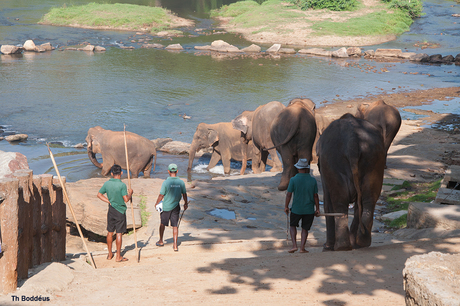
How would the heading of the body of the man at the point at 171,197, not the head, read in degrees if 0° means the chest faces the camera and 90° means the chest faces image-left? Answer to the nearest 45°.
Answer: approximately 180°

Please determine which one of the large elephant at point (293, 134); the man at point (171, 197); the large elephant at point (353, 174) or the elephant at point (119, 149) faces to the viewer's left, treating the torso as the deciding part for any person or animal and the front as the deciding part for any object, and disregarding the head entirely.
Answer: the elephant

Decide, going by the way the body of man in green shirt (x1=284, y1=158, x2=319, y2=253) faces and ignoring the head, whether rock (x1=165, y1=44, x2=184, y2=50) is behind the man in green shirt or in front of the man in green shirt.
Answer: in front

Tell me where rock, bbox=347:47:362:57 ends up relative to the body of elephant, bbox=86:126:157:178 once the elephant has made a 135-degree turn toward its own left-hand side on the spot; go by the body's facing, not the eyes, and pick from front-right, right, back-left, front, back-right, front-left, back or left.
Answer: left

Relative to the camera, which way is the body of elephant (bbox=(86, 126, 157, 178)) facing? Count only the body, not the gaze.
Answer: to the viewer's left

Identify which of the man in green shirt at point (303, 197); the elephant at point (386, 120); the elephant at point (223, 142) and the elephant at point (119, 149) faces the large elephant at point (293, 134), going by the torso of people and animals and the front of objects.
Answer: the man in green shirt

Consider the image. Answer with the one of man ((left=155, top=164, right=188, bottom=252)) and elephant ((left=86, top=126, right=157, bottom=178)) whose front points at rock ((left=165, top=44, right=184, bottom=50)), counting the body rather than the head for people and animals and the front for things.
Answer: the man

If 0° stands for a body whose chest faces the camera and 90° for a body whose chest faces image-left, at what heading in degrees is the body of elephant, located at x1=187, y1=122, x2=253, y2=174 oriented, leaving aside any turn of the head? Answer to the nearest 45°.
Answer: approximately 90°

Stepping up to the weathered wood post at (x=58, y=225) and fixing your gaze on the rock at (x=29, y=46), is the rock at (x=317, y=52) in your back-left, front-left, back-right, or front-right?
front-right

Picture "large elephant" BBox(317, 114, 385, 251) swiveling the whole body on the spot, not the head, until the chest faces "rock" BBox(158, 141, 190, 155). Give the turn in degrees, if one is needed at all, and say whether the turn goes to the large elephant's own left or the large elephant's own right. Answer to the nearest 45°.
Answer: approximately 45° to the large elephant's own left

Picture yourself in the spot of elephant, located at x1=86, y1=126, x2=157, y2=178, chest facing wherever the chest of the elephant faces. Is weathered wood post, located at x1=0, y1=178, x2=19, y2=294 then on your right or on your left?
on your left

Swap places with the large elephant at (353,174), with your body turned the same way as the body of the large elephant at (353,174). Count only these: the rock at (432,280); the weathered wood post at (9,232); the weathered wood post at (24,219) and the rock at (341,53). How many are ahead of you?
1

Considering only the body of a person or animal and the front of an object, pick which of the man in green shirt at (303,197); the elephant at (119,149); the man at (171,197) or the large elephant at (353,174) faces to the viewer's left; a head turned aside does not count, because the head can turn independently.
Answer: the elephant
